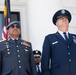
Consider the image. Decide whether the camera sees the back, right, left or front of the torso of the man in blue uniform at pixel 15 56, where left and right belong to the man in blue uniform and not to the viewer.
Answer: front

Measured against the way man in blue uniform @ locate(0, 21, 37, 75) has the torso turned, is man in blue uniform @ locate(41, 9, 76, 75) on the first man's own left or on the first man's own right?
on the first man's own left
